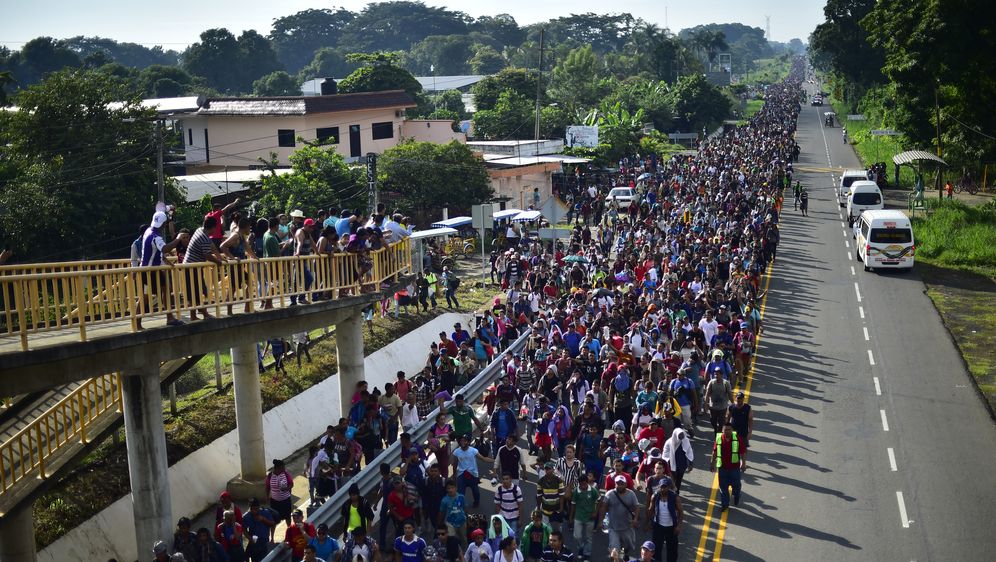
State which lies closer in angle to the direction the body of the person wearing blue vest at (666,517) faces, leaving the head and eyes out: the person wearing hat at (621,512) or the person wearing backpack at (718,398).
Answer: the person wearing hat

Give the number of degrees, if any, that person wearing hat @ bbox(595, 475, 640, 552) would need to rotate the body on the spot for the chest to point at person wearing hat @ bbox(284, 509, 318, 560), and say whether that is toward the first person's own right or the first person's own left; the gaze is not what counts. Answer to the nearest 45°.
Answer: approximately 90° to the first person's own right

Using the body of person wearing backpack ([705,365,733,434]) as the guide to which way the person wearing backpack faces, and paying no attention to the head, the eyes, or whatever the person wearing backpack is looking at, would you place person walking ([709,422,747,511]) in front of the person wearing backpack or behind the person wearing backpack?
in front

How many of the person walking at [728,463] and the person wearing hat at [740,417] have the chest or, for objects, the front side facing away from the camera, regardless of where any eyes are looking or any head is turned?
0

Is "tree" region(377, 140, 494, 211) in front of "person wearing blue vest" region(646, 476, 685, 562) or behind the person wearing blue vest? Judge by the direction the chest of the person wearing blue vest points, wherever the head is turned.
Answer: behind

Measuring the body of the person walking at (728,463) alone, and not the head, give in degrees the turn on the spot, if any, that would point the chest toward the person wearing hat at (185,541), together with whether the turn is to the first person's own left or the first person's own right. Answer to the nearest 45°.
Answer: approximately 45° to the first person's own right

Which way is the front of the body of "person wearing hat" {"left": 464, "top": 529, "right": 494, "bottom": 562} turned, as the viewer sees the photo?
toward the camera

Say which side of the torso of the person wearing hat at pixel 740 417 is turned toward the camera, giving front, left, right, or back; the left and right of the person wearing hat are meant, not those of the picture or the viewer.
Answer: front

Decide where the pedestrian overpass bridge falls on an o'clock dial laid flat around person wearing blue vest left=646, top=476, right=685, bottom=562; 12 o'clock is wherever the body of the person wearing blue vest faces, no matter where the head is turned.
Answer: The pedestrian overpass bridge is roughly at 3 o'clock from the person wearing blue vest.

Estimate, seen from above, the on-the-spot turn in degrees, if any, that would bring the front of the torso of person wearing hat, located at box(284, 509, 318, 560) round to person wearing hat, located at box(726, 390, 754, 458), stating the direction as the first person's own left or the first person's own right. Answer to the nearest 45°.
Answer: approximately 90° to the first person's own left

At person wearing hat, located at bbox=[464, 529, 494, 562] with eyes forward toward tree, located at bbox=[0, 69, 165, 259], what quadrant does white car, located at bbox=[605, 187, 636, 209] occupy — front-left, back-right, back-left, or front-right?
front-right

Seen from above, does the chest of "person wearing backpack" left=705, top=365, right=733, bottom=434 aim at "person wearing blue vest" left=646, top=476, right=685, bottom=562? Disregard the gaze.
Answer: yes
